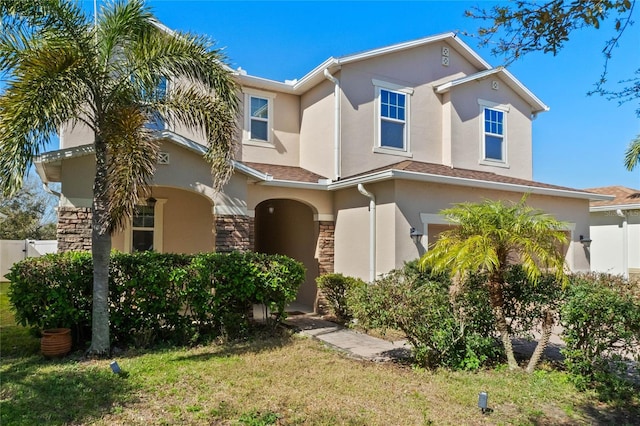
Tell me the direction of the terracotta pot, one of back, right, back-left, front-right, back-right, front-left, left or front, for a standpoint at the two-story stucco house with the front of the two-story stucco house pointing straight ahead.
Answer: right

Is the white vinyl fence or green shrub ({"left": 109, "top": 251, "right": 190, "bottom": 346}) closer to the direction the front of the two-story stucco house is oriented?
the green shrub

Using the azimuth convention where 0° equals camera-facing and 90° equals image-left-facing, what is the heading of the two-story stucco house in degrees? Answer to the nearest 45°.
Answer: approximately 315°

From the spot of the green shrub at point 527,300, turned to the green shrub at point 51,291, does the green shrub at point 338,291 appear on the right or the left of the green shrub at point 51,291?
right

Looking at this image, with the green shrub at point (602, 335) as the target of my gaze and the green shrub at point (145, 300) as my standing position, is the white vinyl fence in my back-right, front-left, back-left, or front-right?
back-left

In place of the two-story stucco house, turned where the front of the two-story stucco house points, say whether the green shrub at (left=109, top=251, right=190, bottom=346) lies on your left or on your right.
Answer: on your right

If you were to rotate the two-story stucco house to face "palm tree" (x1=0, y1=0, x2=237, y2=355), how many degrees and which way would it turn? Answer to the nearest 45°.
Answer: approximately 90° to its right

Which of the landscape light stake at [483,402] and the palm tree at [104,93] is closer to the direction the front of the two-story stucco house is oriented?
the landscape light stake

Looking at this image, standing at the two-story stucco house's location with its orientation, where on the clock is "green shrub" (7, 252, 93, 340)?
The green shrub is roughly at 3 o'clock from the two-story stucco house.

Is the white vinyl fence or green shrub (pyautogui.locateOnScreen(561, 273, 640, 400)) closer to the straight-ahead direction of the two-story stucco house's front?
the green shrub

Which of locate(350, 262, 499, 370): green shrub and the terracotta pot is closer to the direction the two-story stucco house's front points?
the green shrub
